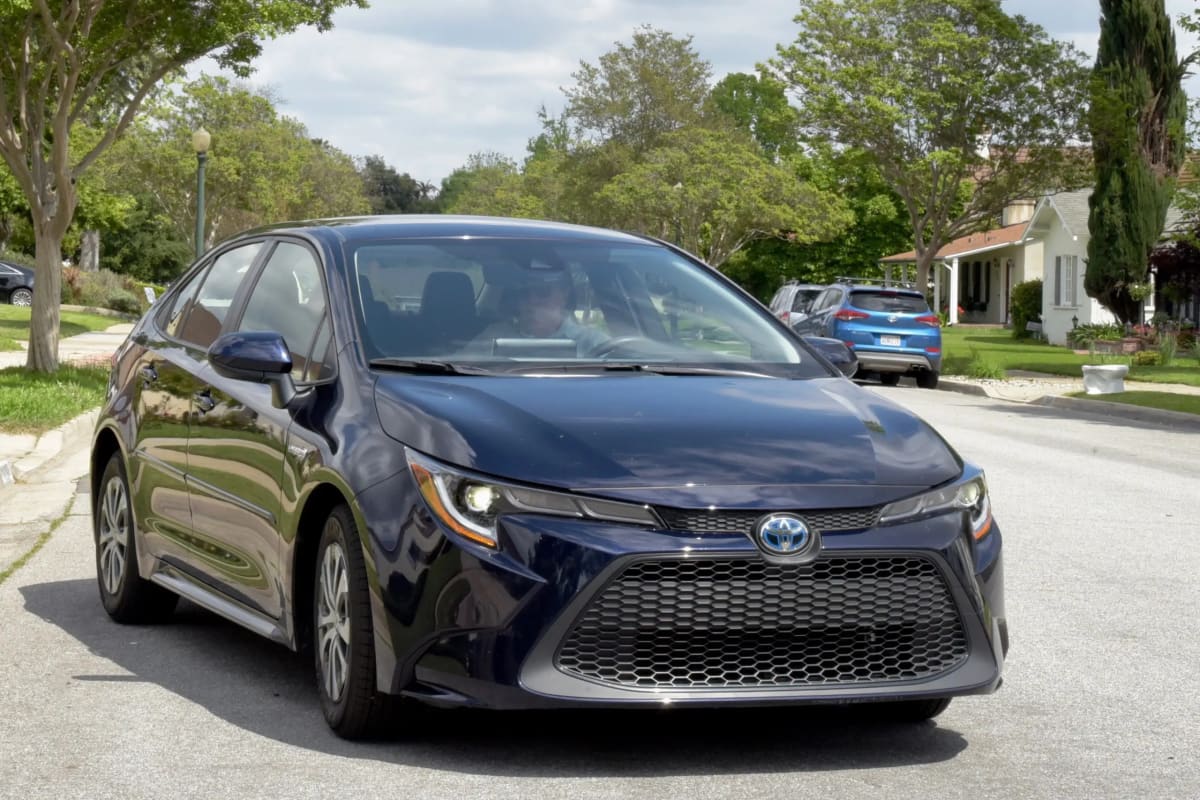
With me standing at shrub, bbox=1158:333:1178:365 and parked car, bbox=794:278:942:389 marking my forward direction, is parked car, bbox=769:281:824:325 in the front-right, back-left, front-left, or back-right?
front-right

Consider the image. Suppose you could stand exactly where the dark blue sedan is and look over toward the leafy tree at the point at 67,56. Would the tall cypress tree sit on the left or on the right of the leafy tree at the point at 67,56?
right

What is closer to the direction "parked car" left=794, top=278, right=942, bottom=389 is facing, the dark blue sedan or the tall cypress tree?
the tall cypress tree

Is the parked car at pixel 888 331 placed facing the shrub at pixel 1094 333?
no

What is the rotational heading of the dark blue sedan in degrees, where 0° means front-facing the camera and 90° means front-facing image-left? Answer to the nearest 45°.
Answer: approximately 315°

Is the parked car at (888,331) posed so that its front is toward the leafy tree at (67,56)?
no

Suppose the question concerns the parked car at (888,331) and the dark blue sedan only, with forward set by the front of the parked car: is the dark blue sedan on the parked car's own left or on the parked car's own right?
on the parked car's own left

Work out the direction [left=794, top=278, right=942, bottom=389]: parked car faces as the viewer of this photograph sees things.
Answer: facing away from the viewer and to the left of the viewer

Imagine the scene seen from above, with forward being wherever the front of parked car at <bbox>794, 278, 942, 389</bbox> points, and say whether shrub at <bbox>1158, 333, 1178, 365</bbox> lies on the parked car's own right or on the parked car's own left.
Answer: on the parked car's own right

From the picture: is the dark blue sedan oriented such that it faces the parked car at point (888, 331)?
no

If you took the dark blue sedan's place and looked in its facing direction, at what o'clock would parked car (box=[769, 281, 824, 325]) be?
The parked car is roughly at 8 o'clock from the dark blue sedan.

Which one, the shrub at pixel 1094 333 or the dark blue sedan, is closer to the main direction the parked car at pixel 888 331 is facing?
the shrub

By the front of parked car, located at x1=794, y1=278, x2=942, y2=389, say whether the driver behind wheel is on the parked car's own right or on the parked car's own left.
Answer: on the parked car's own left

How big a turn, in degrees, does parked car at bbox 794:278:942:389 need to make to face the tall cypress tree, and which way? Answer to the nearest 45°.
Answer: approximately 90° to its right

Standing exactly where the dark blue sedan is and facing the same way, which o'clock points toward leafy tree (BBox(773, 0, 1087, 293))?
The leafy tree is roughly at 8 o'clock from the dark blue sedan.

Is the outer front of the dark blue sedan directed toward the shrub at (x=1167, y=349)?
no

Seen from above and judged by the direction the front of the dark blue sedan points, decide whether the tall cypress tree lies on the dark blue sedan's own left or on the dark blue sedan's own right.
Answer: on the dark blue sedan's own left

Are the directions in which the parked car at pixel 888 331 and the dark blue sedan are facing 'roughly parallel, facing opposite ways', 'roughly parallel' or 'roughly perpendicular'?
roughly parallel, facing opposite ways

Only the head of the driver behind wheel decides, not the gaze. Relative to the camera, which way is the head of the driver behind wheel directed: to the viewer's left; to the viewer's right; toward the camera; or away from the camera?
toward the camera

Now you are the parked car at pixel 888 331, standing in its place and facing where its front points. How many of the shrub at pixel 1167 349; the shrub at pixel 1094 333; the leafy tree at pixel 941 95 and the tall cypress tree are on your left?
0
